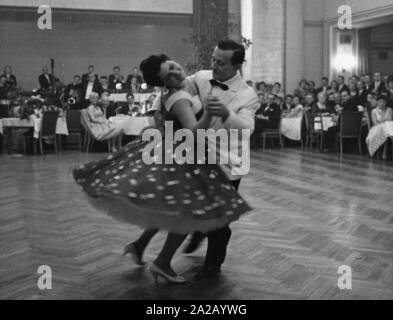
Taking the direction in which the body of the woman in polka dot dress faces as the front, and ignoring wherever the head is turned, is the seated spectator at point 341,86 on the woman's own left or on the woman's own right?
on the woman's own left

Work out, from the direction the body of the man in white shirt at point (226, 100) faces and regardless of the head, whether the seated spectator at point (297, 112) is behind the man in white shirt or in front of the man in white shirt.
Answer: behind

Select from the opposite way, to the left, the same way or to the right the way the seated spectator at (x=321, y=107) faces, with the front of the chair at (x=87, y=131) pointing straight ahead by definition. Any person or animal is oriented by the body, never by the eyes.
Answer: to the right

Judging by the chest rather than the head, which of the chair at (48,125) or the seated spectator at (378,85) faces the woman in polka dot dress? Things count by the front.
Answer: the seated spectator

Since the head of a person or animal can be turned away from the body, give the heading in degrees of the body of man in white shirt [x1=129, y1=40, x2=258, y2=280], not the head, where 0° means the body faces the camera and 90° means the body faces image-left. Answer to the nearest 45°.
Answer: approximately 45°

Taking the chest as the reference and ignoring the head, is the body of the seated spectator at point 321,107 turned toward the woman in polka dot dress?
yes

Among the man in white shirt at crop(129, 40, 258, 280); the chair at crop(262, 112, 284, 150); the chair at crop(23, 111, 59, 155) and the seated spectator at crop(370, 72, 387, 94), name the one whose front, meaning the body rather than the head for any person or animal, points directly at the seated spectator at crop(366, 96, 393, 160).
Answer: the seated spectator at crop(370, 72, 387, 94)

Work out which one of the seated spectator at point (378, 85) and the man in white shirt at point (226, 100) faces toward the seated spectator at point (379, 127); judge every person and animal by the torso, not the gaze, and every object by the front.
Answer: the seated spectator at point (378, 85)

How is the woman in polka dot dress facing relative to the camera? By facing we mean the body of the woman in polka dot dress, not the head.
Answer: to the viewer's right
